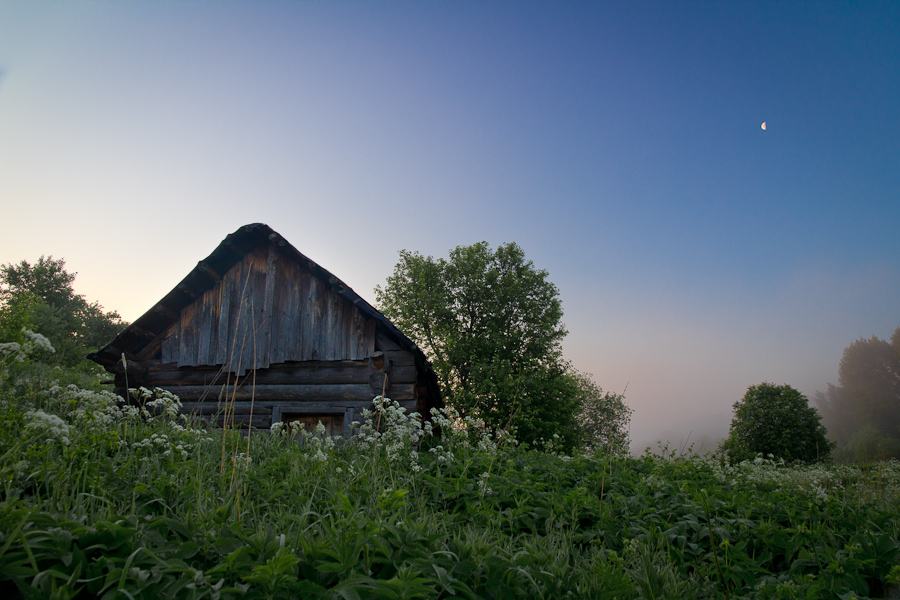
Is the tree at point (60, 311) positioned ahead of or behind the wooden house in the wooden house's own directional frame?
behind

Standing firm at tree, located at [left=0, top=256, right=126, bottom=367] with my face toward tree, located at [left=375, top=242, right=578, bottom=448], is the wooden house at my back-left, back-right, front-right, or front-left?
front-right

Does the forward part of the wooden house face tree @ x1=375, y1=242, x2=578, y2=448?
no

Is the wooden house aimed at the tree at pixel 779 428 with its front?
no

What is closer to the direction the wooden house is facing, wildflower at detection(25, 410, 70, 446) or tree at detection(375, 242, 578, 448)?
the wildflower

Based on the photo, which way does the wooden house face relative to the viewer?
toward the camera

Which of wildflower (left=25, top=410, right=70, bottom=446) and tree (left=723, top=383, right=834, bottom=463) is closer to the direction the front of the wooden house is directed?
the wildflower

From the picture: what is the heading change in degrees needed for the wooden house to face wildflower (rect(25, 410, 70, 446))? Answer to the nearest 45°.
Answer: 0° — it already faces it
